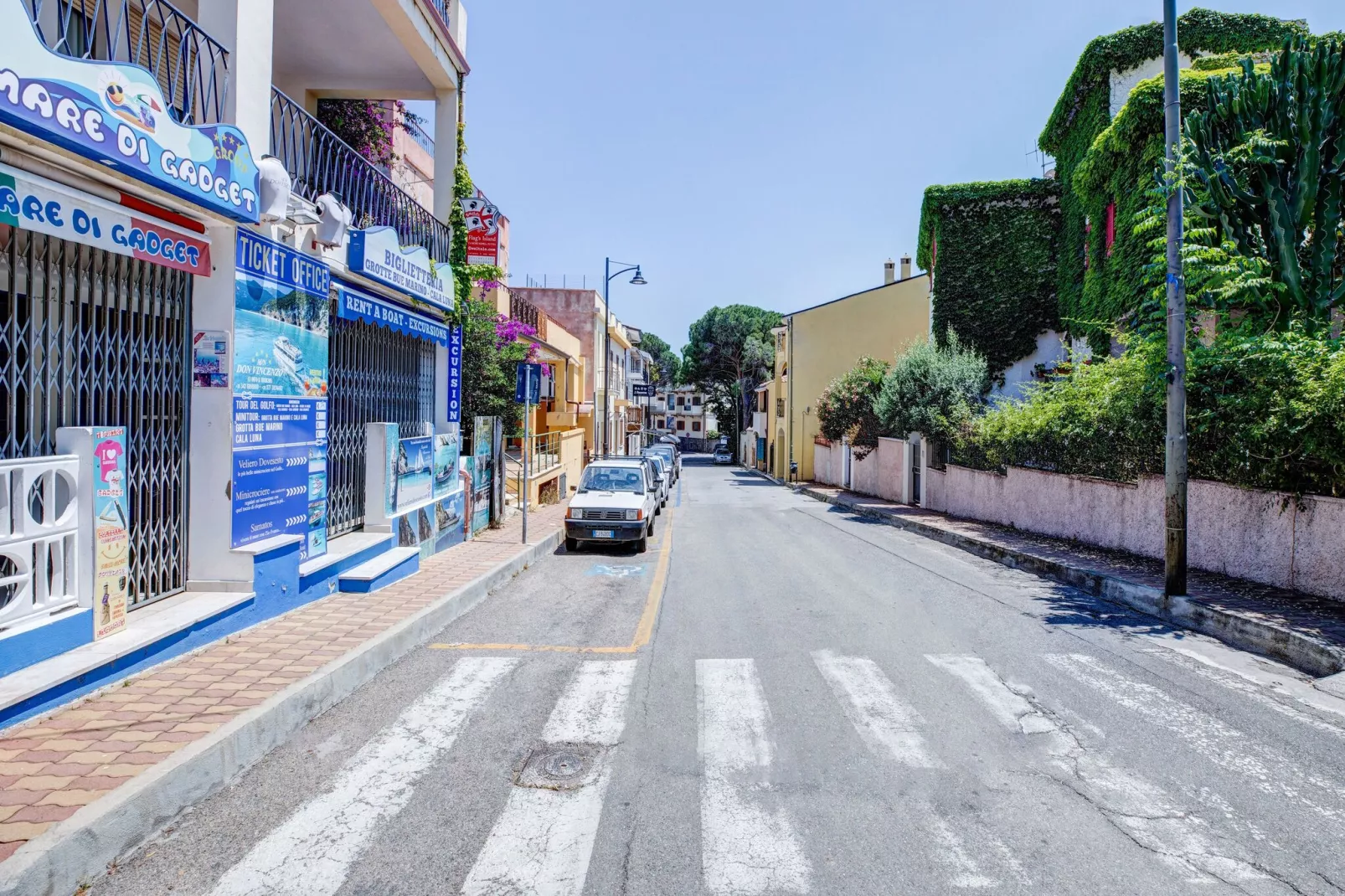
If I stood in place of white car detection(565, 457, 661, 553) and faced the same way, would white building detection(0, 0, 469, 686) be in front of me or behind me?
in front

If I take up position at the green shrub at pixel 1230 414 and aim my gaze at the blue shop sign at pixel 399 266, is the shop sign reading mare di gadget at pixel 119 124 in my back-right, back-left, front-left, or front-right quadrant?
front-left

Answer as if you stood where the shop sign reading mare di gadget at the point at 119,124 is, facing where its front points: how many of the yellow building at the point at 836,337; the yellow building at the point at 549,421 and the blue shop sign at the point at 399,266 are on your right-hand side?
0

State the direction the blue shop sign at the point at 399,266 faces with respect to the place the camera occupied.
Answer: facing the viewer and to the right of the viewer

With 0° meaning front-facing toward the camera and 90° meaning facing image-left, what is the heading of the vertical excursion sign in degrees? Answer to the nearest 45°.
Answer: approximately 315°

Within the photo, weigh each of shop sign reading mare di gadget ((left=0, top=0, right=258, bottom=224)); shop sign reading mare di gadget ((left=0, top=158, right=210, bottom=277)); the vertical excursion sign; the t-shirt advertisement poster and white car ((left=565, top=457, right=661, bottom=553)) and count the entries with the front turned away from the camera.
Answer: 0

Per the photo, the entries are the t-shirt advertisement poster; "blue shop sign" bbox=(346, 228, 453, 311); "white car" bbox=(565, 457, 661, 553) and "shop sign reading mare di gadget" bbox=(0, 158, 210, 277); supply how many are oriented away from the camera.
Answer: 0

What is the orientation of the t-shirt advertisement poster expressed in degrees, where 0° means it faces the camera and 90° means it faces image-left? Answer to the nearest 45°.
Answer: approximately 315°

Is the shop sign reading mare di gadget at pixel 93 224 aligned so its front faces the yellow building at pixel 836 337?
no

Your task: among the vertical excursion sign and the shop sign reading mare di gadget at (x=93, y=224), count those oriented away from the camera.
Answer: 0

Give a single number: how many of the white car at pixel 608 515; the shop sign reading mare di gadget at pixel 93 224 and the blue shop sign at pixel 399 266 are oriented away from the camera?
0

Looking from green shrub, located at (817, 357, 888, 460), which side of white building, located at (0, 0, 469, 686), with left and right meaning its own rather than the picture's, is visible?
left

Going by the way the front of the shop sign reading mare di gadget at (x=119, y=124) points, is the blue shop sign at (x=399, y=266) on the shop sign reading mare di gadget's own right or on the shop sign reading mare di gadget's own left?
on the shop sign reading mare di gadget's own left

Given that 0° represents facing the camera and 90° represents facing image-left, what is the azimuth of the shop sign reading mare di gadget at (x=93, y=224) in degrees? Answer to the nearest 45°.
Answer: approximately 315°

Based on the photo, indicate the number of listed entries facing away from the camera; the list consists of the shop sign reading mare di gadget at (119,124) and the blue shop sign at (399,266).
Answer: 0

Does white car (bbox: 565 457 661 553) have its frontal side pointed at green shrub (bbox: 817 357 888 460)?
no
